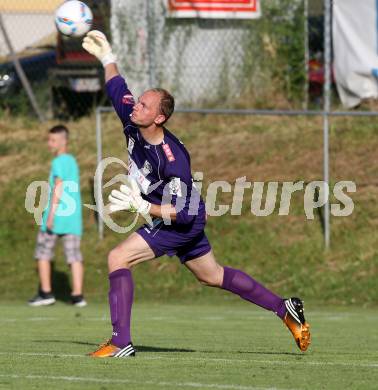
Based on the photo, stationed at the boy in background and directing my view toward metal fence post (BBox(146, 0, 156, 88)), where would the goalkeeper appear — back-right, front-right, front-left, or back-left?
back-right

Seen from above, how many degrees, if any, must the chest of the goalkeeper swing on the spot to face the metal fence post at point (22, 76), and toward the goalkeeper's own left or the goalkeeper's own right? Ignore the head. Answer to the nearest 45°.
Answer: approximately 90° to the goalkeeper's own right

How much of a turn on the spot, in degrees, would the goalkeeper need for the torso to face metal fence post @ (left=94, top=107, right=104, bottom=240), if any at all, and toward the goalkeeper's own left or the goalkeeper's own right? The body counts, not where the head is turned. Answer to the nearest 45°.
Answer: approximately 90° to the goalkeeper's own right

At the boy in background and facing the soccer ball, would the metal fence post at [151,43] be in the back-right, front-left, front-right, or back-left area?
back-left

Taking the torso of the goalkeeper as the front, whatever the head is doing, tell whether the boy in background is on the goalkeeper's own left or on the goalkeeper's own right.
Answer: on the goalkeeper's own right

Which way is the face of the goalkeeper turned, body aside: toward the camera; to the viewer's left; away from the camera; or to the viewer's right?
to the viewer's left

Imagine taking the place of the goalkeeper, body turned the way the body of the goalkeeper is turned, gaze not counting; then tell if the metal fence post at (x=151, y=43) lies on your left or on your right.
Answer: on your right
